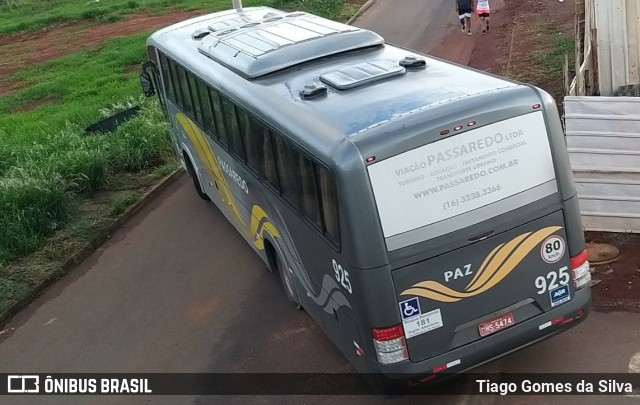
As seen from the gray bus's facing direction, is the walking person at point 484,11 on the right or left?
on its right

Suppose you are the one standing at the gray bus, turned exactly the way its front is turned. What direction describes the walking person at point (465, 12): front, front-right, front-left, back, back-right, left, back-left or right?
front-right

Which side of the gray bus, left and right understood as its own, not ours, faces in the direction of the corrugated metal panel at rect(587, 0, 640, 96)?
right

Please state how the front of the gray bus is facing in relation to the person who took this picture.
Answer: facing away from the viewer and to the left of the viewer
